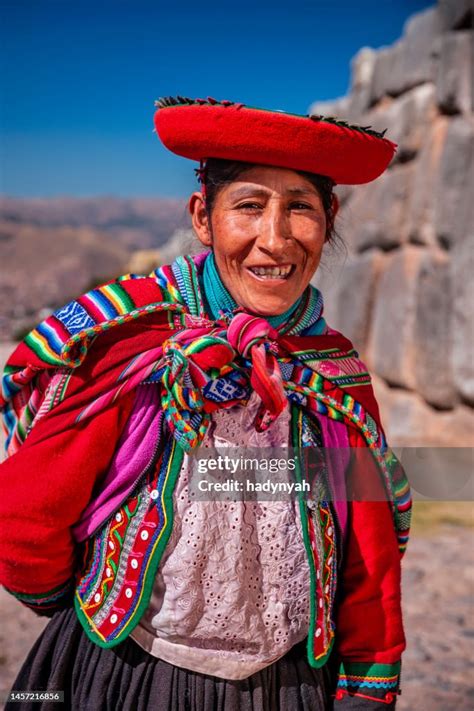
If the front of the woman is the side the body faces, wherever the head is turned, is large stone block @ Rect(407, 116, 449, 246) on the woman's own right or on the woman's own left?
on the woman's own left

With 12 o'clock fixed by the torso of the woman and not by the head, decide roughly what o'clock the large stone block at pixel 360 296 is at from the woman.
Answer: The large stone block is roughly at 8 o'clock from the woman.

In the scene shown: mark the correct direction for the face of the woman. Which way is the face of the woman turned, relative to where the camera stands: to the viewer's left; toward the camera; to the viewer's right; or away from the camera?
toward the camera

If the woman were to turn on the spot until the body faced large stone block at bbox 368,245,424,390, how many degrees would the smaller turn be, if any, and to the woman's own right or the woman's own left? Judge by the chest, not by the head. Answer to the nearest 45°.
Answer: approximately 135° to the woman's own left

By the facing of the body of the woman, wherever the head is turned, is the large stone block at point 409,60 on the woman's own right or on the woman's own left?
on the woman's own left

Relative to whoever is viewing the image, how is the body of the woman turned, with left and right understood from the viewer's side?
facing the viewer and to the right of the viewer

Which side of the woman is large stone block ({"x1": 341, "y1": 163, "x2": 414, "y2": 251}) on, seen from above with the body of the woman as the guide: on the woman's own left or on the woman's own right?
on the woman's own left
